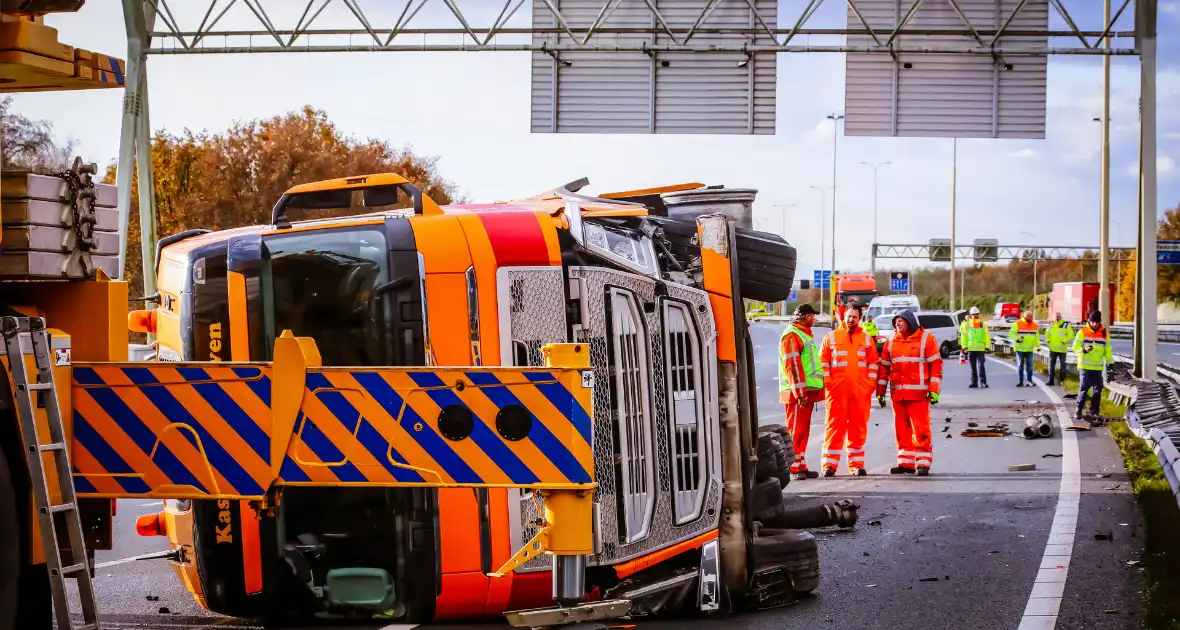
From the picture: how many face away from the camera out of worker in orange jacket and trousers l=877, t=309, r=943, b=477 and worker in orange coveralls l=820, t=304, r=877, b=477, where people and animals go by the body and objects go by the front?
0

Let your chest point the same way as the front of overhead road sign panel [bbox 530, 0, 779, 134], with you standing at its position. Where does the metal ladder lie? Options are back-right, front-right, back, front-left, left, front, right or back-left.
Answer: back

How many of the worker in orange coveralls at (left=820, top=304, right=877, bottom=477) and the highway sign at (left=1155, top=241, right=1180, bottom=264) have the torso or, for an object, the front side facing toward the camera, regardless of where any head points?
2

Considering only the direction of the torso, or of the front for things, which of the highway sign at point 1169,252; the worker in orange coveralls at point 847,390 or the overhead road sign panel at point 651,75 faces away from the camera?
the overhead road sign panel

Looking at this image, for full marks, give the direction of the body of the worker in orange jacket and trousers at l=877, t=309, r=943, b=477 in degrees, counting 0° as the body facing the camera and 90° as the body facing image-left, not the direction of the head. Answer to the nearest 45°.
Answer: approximately 45°

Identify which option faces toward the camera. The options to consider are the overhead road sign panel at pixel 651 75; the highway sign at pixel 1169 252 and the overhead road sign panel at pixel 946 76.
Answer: the highway sign

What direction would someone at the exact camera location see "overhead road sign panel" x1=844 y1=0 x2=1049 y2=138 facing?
facing away from the viewer

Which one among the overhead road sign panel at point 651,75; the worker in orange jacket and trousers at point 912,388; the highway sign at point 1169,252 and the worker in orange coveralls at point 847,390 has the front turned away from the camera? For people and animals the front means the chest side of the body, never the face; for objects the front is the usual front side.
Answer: the overhead road sign panel

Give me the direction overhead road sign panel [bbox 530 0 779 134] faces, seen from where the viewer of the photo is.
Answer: facing away from the viewer

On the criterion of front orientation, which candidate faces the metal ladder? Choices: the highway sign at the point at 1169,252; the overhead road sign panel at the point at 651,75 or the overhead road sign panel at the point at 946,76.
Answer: the highway sign

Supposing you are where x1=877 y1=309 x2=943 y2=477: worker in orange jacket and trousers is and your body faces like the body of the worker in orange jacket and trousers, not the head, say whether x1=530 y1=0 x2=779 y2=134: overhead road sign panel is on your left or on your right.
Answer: on your right

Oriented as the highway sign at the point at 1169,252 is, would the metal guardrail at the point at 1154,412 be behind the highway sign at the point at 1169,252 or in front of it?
in front

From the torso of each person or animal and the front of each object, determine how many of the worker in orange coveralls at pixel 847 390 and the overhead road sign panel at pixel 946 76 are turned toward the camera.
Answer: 1

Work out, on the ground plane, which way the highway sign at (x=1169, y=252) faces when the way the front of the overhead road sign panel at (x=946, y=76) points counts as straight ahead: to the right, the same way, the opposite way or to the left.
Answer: the opposite way

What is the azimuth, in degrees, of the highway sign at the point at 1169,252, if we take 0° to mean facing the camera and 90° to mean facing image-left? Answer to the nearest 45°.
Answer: approximately 0°

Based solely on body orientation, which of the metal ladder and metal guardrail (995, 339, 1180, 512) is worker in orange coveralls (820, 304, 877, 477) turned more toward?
the metal ladder
